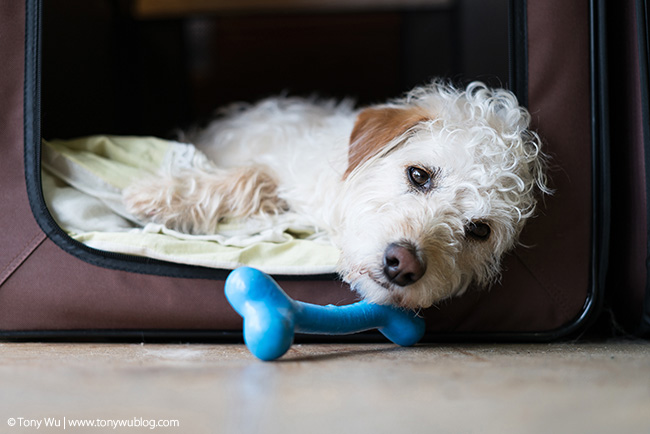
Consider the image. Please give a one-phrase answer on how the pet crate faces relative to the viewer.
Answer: facing the viewer
